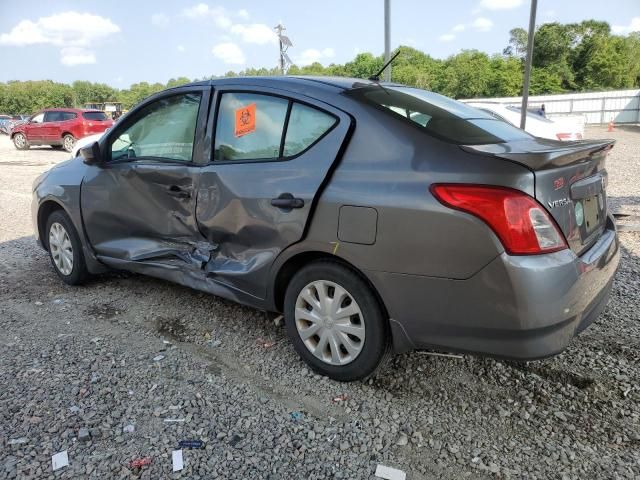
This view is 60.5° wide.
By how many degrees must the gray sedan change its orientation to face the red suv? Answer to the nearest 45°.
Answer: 0° — it already faces it

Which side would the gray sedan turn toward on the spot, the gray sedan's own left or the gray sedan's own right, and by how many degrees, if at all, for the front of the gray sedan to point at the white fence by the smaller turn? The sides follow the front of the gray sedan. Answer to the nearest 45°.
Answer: approximately 90° to the gray sedan's own right

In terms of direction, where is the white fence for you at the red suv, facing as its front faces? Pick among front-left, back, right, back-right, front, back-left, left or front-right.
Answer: back-right

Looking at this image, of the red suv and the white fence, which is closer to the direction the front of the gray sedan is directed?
the red suv

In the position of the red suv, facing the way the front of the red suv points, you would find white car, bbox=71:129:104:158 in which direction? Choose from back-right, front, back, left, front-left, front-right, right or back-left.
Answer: back-left

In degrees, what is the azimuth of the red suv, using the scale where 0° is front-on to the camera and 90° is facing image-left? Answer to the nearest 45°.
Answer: approximately 135°

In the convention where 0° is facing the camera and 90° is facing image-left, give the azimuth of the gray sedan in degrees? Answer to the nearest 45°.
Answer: approximately 135°

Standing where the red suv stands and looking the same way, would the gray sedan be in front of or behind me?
behind
